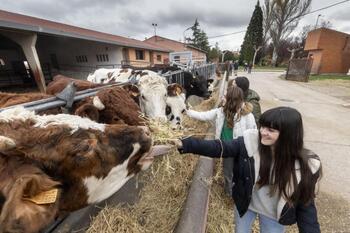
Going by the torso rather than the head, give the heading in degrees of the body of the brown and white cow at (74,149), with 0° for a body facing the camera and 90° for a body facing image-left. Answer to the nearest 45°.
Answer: approximately 270°

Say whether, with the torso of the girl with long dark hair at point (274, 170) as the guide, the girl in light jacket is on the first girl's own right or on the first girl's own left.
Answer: on the first girl's own right

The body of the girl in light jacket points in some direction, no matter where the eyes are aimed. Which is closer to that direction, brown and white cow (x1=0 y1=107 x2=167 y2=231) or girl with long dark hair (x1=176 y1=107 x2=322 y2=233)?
the brown and white cow

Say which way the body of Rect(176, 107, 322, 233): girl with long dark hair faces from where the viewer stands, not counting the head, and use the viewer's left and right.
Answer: facing the viewer and to the left of the viewer

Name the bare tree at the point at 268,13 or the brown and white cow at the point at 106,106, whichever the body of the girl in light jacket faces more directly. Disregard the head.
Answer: the brown and white cow

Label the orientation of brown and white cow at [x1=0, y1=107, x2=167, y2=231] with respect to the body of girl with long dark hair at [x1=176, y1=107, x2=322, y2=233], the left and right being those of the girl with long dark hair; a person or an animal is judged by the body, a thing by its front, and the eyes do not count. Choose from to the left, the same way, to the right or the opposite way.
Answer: the opposite way

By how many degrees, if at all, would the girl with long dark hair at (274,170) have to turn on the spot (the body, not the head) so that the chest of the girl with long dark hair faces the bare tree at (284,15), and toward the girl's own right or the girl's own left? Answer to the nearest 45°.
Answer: approximately 135° to the girl's own right

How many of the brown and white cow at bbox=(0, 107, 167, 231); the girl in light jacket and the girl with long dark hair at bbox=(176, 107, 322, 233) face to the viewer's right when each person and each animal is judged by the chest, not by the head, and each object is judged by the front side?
1

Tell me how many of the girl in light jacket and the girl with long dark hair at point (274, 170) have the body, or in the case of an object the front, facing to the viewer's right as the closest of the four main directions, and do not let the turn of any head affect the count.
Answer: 0

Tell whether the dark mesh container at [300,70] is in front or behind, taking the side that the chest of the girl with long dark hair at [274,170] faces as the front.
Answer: behind
